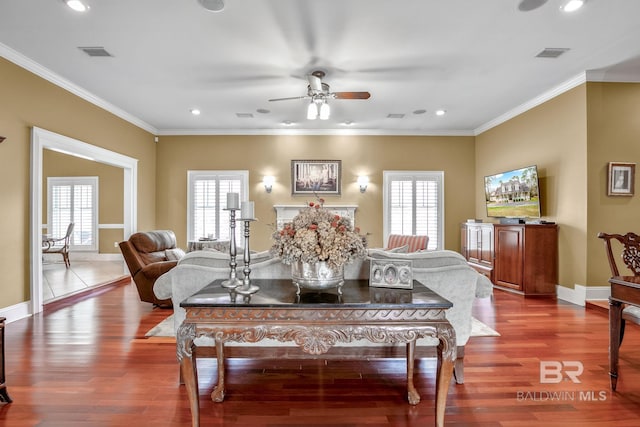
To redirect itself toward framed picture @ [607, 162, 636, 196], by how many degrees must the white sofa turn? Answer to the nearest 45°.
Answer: approximately 45° to its right

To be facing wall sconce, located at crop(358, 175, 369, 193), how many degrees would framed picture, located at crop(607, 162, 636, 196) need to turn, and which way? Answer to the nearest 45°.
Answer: approximately 90° to its right

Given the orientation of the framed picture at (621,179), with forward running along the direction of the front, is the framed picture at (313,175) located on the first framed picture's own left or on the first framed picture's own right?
on the first framed picture's own right

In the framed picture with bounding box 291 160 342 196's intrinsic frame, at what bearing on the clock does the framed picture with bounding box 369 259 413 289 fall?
the framed picture with bounding box 369 259 413 289 is roughly at 12 o'clock from the framed picture with bounding box 291 160 342 196.

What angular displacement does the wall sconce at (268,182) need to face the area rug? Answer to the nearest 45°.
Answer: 0° — it already faces it

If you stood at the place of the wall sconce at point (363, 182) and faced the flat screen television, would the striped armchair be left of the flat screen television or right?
right

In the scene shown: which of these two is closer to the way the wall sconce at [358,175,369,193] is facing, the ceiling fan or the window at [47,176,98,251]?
the ceiling fan

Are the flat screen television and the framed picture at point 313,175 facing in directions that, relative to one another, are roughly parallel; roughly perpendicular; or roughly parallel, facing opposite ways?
roughly perpendicular

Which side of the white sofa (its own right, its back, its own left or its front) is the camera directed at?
back

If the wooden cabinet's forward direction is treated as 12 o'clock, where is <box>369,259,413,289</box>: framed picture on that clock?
The framed picture is roughly at 11 o'clock from the wooden cabinet.

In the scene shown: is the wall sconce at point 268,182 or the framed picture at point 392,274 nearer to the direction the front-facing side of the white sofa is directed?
the wall sconce

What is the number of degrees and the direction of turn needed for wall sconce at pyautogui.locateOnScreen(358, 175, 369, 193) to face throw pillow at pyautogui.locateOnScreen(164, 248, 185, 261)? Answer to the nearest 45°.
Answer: approximately 45° to its right

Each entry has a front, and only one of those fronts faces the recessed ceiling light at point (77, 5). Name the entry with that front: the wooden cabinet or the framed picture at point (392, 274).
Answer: the wooden cabinet

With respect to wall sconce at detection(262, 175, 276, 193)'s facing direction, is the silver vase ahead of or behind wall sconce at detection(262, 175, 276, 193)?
ahead
